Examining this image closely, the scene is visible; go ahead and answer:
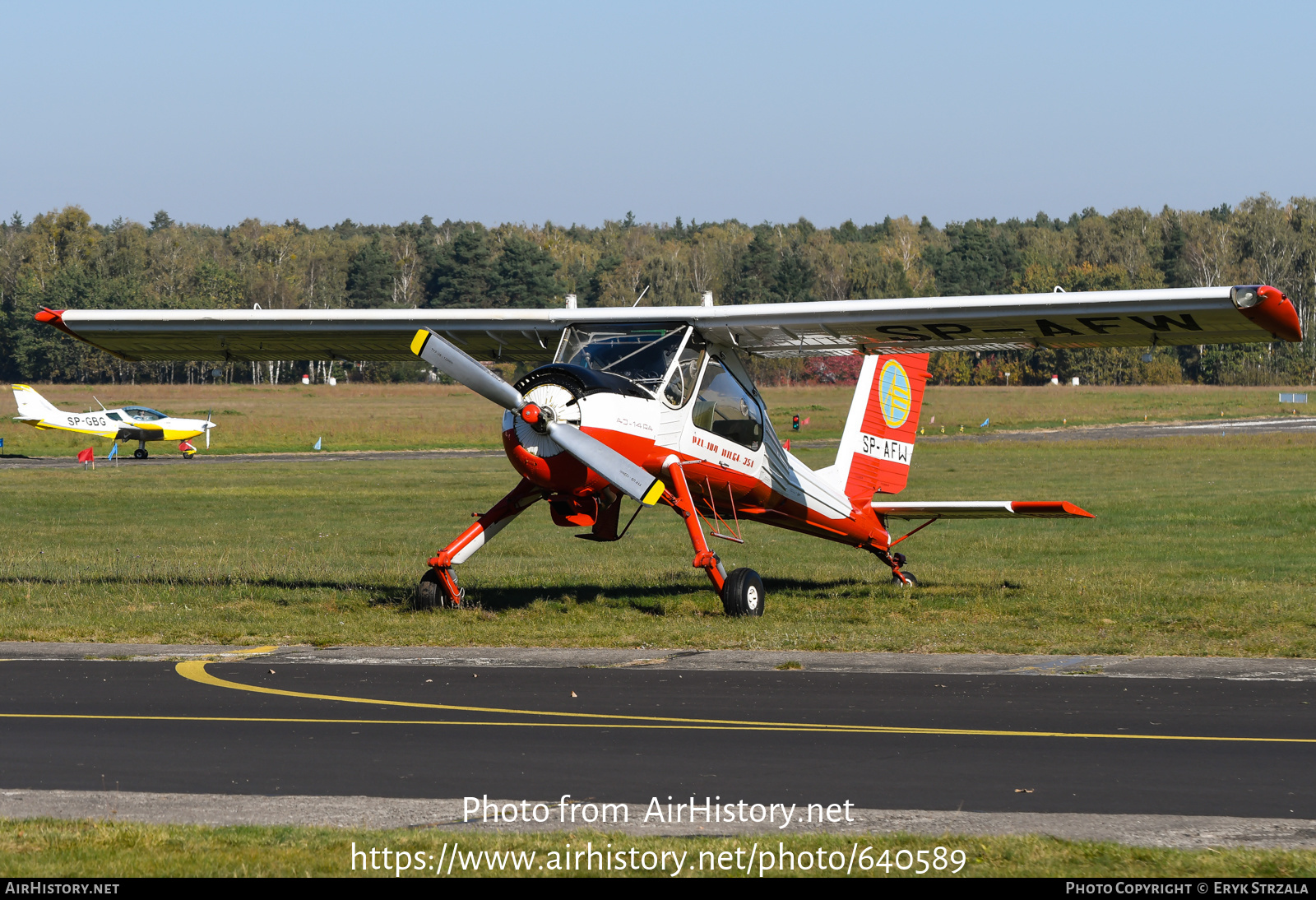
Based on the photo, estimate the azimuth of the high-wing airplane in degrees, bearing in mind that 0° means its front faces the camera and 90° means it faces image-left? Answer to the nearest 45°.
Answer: approximately 45°
